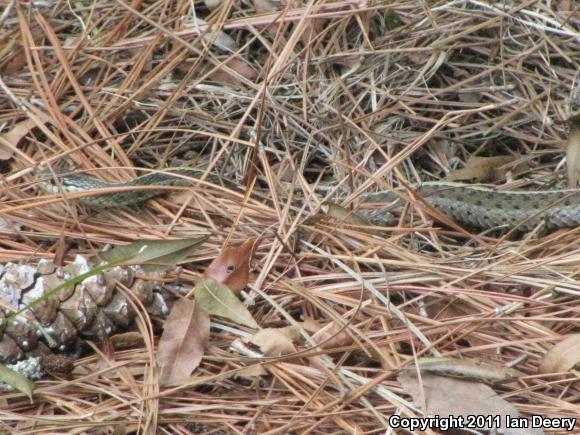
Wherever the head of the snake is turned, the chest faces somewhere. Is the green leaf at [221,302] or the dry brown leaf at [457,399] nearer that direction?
the green leaf

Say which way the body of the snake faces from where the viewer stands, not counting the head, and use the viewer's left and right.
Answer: facing to the left of the viewer

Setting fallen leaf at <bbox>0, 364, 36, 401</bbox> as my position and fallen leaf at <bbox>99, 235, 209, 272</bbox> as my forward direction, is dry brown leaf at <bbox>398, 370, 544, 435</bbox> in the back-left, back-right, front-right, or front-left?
front-right

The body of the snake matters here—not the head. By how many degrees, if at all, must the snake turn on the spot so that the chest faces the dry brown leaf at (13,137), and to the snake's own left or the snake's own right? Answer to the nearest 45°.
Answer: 0° — it already faces it

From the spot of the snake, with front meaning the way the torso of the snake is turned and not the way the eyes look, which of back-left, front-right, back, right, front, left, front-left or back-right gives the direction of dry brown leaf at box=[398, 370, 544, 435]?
left

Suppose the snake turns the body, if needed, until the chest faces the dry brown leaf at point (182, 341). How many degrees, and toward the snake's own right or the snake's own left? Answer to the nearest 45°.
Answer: approximately 45° to the snake's own left

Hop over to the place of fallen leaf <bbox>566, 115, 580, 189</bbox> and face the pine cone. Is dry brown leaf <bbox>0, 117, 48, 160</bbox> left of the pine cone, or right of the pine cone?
right

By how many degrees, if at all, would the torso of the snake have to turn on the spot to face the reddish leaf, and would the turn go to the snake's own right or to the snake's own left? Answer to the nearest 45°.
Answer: approximately 45° to the snake's own left

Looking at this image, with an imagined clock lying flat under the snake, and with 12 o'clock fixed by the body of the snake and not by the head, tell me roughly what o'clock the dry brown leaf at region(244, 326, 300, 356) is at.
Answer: The dry brown leaf is roughly at 10 o'clock from the snake.
